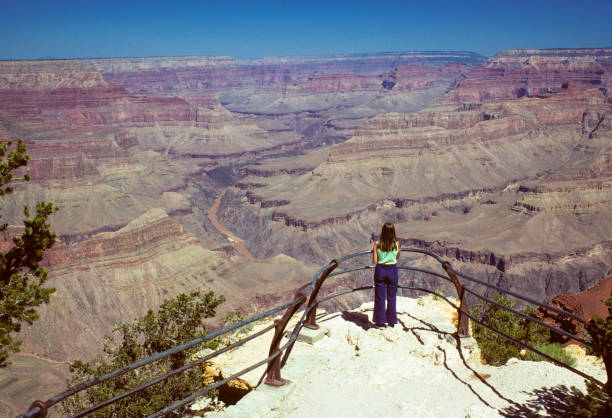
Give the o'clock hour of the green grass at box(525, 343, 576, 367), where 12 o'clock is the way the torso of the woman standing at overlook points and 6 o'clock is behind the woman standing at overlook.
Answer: The green grass is roughly at 3 o'clock from the woman standing at overlook.

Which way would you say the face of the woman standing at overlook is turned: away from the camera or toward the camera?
away from the camera

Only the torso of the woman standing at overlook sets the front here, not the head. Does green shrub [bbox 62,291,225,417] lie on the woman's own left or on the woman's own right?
on the woman's own left

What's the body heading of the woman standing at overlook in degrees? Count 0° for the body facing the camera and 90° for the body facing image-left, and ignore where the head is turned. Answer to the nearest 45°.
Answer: approximately 180°

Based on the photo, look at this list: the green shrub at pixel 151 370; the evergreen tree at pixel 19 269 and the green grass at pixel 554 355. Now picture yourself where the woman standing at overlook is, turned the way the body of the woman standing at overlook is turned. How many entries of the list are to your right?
1

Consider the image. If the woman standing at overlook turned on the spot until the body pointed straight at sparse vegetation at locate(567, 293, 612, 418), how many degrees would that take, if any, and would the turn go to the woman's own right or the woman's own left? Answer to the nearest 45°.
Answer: approximately 135° to the woman's own right

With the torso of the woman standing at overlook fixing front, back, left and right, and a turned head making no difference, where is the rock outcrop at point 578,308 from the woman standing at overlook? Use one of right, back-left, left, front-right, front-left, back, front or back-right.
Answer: front-right

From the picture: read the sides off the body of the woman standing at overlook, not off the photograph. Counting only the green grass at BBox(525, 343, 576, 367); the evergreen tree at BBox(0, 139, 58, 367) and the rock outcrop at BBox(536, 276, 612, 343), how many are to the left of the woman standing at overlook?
1

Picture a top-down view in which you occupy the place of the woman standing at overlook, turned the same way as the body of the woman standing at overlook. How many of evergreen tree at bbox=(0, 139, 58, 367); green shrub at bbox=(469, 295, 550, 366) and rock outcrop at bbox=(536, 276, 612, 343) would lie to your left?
1

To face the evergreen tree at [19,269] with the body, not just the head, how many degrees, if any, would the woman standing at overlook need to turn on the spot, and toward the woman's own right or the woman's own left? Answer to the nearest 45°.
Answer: approximately 90° to the woman's own left
